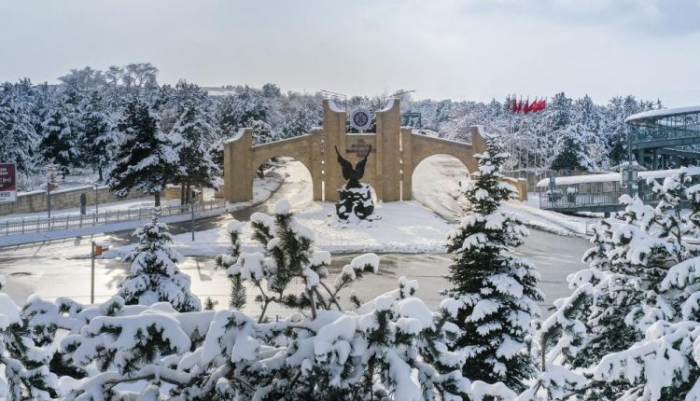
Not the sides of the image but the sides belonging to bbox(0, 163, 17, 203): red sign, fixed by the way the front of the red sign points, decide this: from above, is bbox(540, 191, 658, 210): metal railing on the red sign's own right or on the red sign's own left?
on the red sign's own left

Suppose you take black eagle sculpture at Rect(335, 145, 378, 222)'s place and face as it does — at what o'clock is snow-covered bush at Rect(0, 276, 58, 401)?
The snow-covered bush is roughly at 12 o'clock from the black eagle sculpture.

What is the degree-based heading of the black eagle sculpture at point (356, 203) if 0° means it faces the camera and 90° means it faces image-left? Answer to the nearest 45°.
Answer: approximately 0°

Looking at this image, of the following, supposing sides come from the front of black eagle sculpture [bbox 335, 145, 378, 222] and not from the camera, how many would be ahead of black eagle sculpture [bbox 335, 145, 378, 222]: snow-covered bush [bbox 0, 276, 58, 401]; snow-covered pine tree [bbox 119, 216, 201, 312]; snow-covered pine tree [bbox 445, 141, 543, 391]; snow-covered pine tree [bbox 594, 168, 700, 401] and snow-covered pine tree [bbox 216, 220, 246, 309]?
5

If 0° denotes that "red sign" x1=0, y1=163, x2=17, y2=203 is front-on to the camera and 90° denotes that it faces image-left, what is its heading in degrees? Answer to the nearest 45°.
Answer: approximately 0°

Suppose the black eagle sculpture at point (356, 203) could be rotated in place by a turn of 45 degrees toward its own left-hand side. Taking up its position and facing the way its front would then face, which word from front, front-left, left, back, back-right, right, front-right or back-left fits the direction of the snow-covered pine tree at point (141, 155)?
back-right

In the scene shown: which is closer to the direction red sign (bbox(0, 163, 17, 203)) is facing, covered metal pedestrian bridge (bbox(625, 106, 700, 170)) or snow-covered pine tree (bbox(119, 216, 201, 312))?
the snow-covered pine tree

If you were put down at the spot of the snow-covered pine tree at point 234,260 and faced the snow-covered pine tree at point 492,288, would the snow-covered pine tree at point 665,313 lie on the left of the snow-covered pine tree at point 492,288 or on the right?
right

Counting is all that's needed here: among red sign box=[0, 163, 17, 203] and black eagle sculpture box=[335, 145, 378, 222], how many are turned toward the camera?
2

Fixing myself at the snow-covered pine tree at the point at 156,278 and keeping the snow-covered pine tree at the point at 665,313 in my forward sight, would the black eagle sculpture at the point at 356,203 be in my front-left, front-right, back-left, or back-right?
back-left
